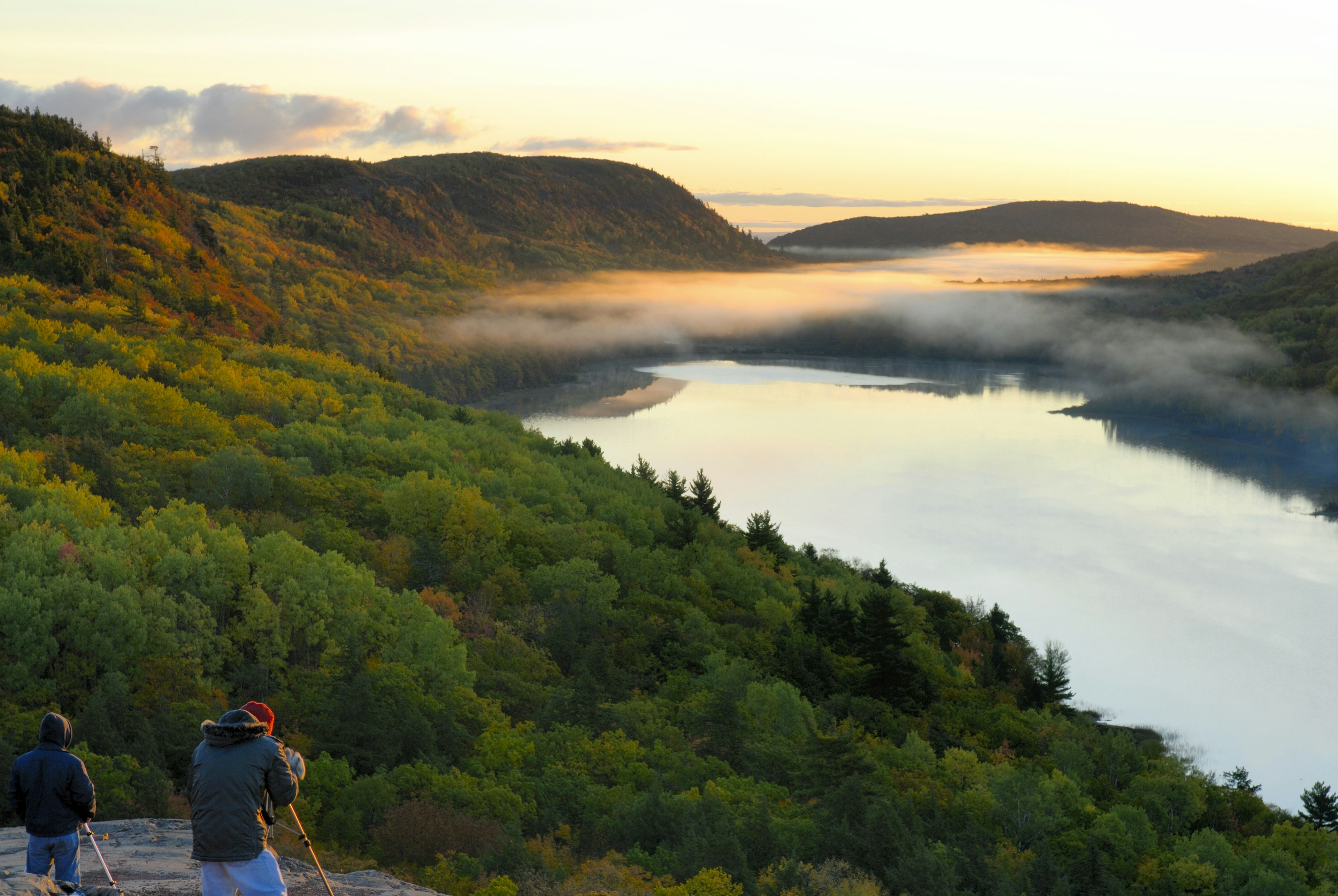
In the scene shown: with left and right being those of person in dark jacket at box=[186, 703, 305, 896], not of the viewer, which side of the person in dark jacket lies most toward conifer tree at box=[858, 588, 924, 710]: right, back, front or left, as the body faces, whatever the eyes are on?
front

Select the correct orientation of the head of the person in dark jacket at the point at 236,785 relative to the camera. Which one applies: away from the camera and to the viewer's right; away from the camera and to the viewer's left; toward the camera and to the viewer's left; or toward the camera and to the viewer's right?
away from the camera and to the viewer's right

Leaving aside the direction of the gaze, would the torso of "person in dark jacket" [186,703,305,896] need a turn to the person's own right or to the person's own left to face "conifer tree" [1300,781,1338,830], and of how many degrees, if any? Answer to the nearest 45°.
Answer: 0° — they already face it

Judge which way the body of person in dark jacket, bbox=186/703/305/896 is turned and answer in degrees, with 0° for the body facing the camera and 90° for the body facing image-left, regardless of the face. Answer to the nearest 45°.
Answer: approximately 225°

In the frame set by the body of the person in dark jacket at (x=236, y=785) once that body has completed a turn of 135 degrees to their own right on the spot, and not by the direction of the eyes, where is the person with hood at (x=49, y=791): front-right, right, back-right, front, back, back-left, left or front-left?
back-right
